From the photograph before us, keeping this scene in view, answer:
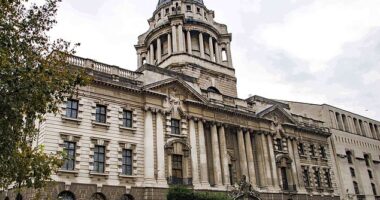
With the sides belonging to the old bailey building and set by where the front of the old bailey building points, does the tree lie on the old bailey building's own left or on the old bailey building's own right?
on the old bailey building's own right

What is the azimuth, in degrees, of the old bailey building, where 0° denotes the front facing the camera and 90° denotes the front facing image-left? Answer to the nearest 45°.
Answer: approximately 315°
